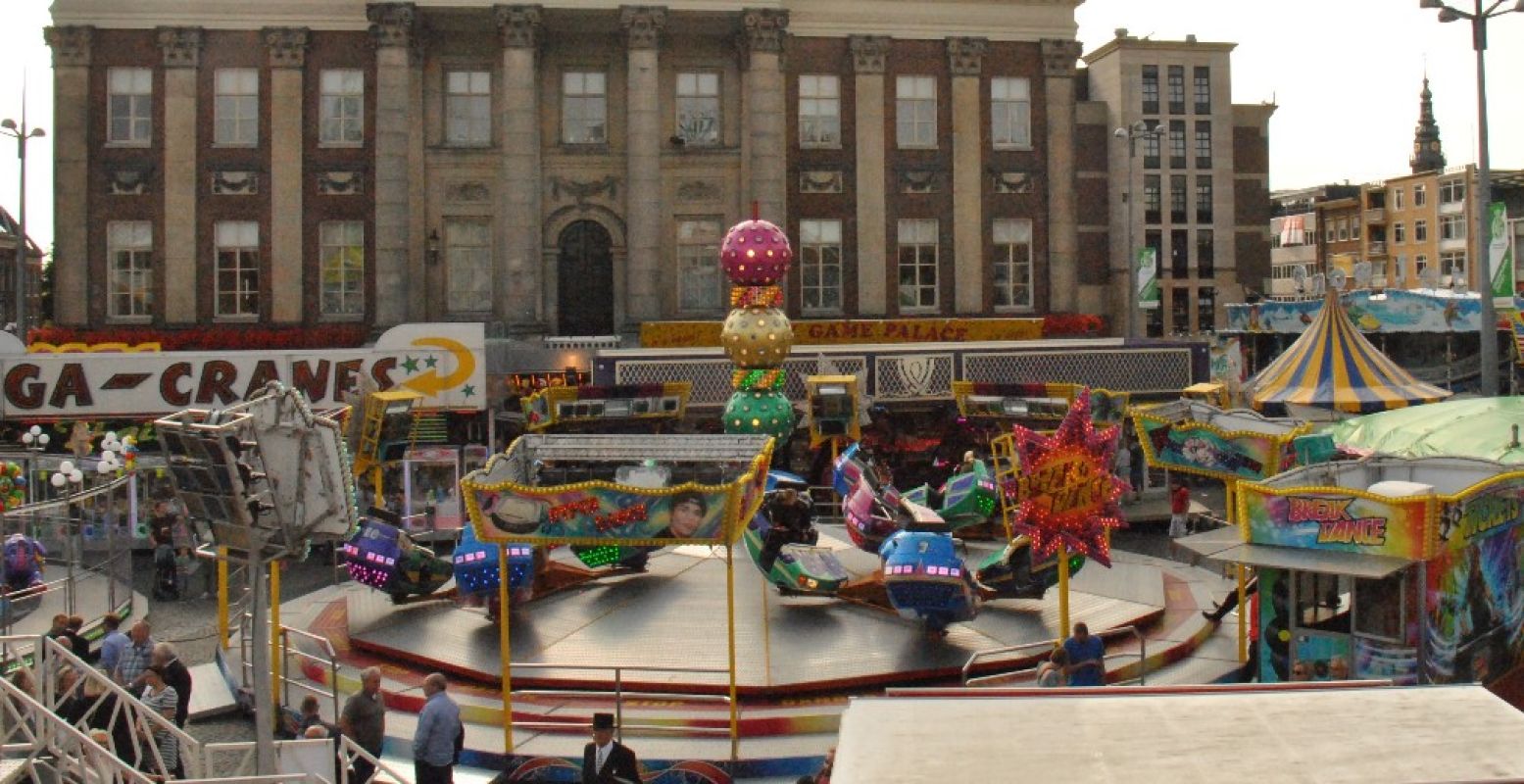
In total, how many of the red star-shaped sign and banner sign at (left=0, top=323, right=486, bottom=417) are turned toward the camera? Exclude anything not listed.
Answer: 2

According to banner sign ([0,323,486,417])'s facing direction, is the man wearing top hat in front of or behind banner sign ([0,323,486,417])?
in front

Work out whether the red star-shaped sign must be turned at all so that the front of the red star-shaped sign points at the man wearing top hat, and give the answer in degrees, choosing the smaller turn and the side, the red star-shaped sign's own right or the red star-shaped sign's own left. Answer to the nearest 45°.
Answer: approximately 45° to the red star-shaped sign's own right

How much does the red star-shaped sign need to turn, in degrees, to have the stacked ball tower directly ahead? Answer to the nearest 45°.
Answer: approximately 135° to its right

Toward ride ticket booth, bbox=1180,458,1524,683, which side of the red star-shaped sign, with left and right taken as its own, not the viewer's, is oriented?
left

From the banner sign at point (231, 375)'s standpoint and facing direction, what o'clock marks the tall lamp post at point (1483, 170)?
The tall lamp post is roughly at 10 o'clock from the banner sign.

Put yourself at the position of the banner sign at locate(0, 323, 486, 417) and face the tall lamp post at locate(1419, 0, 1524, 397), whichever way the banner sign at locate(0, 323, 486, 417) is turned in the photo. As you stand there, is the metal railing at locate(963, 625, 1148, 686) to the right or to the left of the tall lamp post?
right

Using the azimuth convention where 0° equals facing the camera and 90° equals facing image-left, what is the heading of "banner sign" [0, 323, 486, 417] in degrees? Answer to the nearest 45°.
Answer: approximately 0°

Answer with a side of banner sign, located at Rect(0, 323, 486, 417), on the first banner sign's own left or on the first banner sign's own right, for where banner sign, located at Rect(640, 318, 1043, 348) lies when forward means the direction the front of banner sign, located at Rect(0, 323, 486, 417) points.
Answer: on the first banner sign's own left

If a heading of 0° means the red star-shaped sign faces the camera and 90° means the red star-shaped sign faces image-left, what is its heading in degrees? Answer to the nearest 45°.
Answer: approximately 0°
